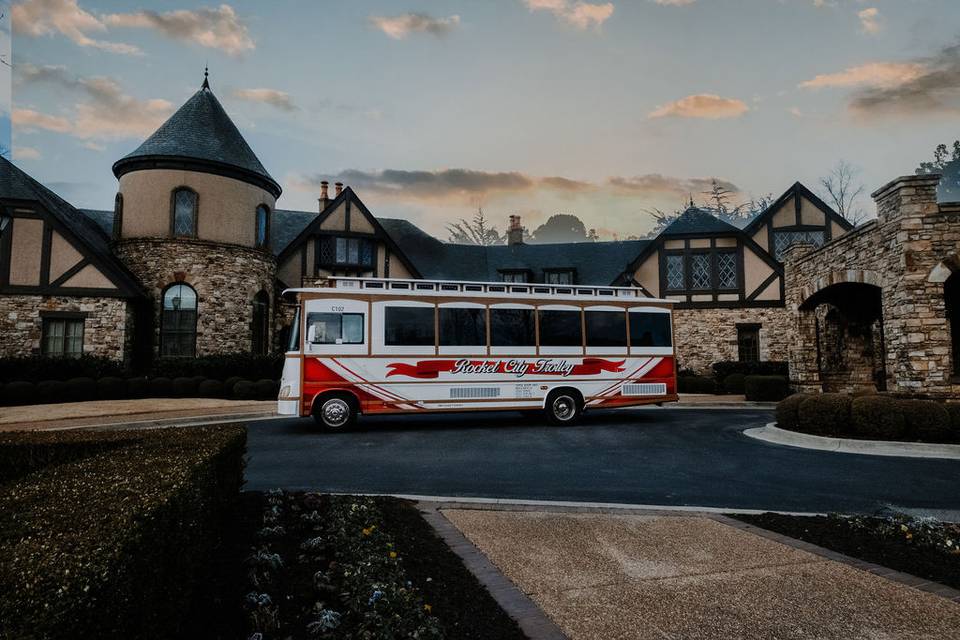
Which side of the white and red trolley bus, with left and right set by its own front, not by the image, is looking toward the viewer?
left

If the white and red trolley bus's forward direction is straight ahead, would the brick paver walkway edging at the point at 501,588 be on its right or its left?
on its left

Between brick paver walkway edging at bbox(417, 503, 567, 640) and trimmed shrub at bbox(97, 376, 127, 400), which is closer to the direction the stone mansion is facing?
the brick paver walkway edging

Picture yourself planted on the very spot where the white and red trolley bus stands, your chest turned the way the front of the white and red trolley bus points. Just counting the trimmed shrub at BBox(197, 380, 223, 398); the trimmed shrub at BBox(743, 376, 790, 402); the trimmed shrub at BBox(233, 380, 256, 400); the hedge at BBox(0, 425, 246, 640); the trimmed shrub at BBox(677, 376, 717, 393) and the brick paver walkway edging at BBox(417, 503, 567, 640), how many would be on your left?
2

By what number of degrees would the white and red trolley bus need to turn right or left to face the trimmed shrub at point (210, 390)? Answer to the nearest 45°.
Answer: approximately 45° to its right

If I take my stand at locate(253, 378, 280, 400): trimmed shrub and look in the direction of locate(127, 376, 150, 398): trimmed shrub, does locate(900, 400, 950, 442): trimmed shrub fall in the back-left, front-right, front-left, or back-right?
back-left

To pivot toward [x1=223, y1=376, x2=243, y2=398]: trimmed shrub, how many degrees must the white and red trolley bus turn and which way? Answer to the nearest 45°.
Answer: approximately 45° to its right

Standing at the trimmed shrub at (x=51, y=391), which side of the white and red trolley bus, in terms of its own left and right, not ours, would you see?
front

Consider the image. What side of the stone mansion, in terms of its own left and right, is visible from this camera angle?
front

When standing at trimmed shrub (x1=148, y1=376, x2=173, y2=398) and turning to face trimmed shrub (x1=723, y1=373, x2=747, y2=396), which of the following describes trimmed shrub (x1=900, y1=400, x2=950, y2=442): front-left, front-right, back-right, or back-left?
front-right

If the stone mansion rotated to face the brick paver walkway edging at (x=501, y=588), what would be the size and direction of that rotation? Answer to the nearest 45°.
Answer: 0° — it already faces it

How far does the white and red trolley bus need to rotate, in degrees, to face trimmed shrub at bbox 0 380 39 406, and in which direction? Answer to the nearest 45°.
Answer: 0° — it already faces it

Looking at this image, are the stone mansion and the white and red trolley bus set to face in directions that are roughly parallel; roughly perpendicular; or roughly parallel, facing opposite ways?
roughly perpendicular

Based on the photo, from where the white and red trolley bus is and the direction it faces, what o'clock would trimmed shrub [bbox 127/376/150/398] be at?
The trimmed shrub is roughly at 1 o'clock from the white and red trolley bus.
